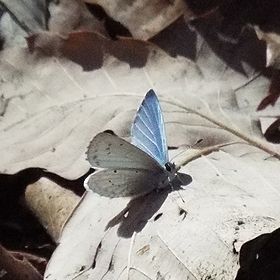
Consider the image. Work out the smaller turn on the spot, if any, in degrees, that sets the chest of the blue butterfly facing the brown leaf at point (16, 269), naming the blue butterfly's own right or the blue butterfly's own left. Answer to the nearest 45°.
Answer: approximately 180°

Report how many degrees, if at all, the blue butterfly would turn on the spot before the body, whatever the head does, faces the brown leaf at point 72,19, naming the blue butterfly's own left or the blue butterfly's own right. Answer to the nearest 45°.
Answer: approximately 90° to the blue butterfly's own left

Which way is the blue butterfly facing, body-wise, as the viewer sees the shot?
to the viewer's right

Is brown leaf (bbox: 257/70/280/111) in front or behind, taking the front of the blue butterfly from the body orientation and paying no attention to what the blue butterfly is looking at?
in front

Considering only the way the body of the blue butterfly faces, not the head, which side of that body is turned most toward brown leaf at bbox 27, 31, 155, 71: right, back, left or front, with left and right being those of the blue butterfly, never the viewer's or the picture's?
left
